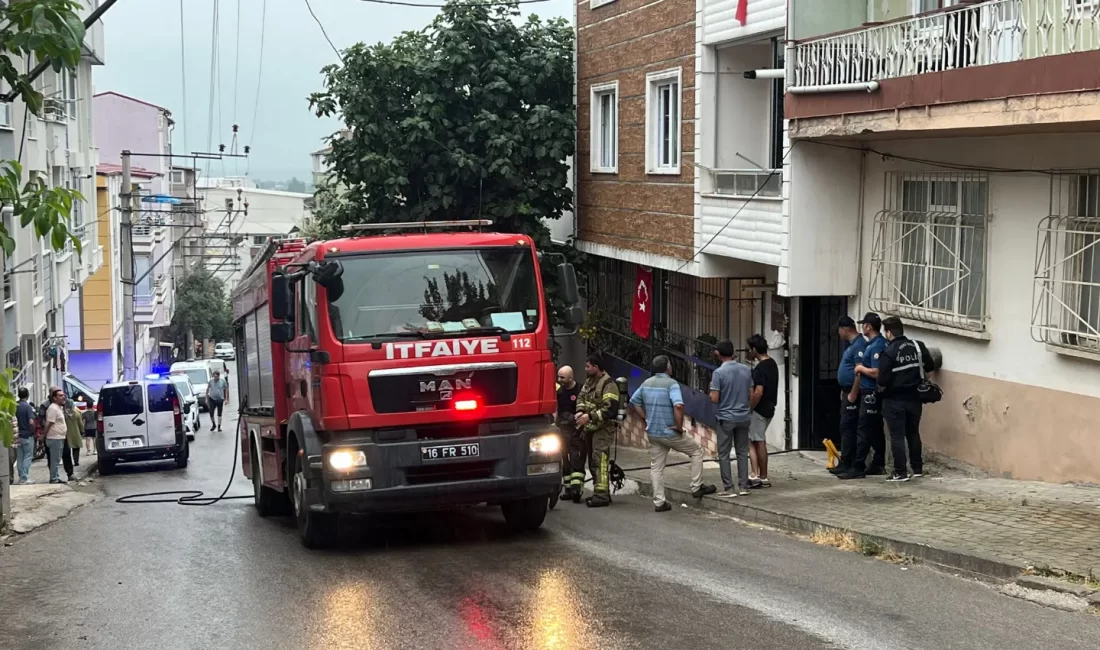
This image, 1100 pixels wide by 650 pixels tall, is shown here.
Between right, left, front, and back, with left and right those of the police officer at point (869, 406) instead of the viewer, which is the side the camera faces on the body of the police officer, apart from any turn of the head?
left

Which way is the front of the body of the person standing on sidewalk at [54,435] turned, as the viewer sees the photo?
to the viewer's right

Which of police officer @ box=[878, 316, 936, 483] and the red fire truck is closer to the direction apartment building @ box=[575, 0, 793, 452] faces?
the red fire truck

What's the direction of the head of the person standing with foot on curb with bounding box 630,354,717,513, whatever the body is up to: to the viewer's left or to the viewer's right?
to the viewer's right

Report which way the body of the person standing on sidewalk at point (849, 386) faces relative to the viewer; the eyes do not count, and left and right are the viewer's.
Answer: facing to the left of the viewer

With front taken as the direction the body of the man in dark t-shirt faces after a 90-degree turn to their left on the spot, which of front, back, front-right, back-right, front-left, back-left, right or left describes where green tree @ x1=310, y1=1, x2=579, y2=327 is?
back-right

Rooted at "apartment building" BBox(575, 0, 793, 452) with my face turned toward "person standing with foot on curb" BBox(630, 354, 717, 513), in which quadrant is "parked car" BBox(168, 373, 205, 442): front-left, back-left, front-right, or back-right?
back-right

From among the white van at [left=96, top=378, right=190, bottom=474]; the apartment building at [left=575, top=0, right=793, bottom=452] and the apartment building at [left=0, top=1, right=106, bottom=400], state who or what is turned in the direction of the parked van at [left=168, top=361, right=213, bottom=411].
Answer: the white van

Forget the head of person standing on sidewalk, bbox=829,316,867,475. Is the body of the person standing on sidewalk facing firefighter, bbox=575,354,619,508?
yes

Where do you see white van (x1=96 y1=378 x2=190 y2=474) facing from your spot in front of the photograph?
facing away from the viewer

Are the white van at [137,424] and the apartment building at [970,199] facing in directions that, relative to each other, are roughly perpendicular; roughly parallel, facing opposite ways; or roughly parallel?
roughly perpendicular

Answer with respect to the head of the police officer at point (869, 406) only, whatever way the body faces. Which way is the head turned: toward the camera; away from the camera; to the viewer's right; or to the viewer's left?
to the viewer's left

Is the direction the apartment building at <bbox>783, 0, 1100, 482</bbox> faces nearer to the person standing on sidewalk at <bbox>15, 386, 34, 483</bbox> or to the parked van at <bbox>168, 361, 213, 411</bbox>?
the person standing on sidewalk

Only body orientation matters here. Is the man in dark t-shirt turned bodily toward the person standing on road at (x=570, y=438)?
yes
